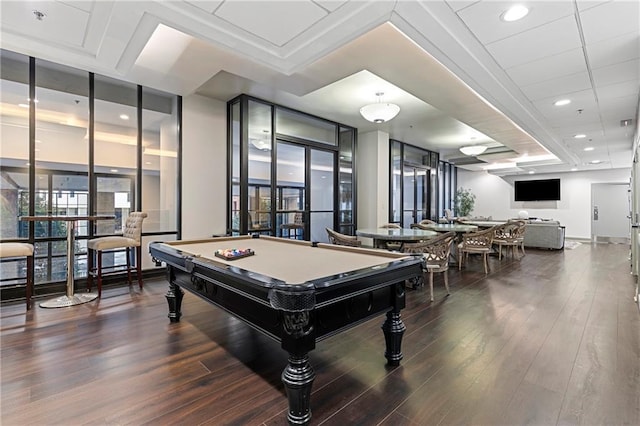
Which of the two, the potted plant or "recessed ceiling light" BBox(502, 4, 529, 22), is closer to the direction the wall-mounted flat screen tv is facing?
the recessed ceiling light

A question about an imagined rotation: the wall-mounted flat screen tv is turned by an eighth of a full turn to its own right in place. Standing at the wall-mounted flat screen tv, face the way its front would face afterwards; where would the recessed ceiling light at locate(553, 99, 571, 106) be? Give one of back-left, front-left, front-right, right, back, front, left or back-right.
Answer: front-left

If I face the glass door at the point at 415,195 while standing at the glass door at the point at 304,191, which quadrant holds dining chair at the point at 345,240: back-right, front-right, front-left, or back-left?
back-right

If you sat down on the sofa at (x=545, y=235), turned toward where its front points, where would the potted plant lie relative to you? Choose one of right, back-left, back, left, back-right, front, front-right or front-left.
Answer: front-left

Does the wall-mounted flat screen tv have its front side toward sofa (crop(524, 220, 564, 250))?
yes

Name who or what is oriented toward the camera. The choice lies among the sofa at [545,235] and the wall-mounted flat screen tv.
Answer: the wall-mounted flat screen tv

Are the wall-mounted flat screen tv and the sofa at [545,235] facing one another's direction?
yes

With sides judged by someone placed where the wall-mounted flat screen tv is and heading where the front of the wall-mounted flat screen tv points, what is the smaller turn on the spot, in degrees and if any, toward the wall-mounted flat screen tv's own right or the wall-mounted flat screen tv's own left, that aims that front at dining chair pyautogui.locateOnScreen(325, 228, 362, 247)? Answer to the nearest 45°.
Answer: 0° — it already faces it

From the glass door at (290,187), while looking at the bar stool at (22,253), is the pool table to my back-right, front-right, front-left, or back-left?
front-left

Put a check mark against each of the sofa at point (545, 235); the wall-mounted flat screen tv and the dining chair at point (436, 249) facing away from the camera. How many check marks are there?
1

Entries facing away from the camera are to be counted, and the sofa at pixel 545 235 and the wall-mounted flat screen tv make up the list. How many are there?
1

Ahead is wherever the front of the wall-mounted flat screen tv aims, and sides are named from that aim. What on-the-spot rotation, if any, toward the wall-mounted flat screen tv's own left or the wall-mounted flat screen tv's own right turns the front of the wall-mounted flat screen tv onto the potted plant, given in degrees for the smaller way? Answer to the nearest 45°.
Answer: approximately 45° to the wall-mounted flat screen tv's own right

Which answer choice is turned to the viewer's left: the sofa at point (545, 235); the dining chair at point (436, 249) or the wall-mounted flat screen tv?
the dining chair

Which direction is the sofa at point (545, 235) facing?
away from the camera

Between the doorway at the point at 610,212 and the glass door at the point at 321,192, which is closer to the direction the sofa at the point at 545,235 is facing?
the doorway

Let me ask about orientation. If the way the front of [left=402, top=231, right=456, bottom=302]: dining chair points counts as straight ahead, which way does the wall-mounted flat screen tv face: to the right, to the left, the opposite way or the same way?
to the left

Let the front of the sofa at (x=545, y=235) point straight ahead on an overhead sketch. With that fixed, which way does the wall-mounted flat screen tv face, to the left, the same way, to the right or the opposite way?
the opposite way

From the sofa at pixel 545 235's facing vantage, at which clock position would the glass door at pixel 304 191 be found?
The glass door is roughly at 7 o'clock from the sofa.
